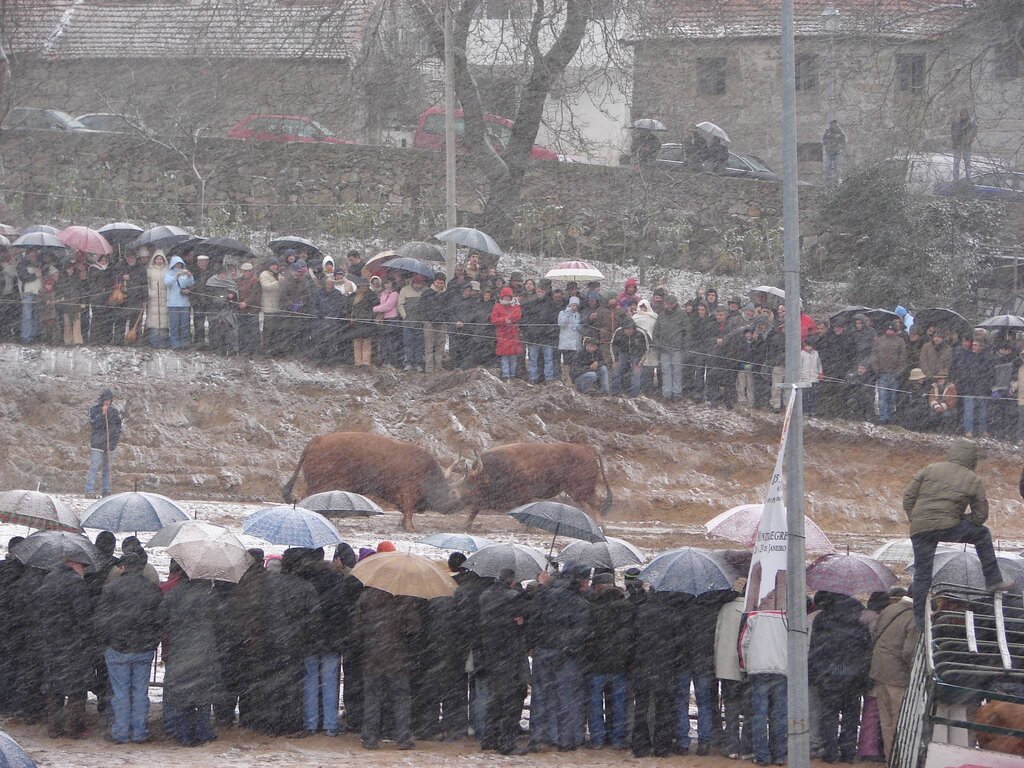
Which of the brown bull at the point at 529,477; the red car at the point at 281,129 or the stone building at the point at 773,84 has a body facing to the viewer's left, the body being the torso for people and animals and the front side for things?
the brown bull

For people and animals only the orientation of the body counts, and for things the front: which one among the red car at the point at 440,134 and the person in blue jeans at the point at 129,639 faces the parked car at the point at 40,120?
the person in blue jeans

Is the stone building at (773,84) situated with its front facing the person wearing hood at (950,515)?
yes

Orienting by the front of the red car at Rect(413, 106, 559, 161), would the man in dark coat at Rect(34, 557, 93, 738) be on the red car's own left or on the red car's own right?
on the red car's own right

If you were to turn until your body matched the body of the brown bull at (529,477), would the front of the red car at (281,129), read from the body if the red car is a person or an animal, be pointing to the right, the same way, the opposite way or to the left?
the opposite way

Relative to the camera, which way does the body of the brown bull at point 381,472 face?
to the viewer's right

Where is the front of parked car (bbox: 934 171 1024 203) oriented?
to the viewer's left

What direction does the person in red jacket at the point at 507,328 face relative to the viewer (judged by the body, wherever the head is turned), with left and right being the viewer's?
facing the viewer

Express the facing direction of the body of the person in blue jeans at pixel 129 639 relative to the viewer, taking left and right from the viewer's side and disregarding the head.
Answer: facing away from the viewer

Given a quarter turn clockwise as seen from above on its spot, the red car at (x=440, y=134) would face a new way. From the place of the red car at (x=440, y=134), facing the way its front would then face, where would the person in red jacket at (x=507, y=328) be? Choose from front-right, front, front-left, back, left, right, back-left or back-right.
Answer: front

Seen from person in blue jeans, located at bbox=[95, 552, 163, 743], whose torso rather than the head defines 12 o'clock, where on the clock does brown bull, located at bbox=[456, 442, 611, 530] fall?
The brown bull is roughly at 1 o'clock from the person in blue jeans.

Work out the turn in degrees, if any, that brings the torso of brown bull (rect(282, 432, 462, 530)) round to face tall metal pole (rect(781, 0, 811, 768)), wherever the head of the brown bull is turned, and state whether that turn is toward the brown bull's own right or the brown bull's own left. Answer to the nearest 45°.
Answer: approximately 90° to the brown bull's own right

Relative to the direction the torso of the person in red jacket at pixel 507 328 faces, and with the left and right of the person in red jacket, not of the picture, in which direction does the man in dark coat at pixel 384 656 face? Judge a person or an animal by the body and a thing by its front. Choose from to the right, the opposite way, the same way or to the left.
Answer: the opposite way

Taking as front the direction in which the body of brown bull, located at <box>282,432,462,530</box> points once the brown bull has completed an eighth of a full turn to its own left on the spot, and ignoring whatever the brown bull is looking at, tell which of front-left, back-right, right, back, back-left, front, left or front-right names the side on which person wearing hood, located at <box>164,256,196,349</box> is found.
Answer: left

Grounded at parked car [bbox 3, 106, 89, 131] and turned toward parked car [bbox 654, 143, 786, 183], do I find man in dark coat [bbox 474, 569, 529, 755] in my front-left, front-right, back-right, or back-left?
front-right

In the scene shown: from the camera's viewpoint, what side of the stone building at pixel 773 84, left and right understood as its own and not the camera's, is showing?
front

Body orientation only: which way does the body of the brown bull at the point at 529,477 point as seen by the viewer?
to the viewer's left

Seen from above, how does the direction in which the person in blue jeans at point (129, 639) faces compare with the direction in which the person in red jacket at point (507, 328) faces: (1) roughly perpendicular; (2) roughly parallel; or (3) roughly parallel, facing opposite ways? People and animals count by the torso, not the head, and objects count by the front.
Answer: roughly parallel, facing opposite ways

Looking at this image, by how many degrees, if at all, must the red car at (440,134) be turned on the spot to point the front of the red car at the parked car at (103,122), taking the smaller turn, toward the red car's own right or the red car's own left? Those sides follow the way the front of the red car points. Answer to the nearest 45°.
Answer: approximately 180°
